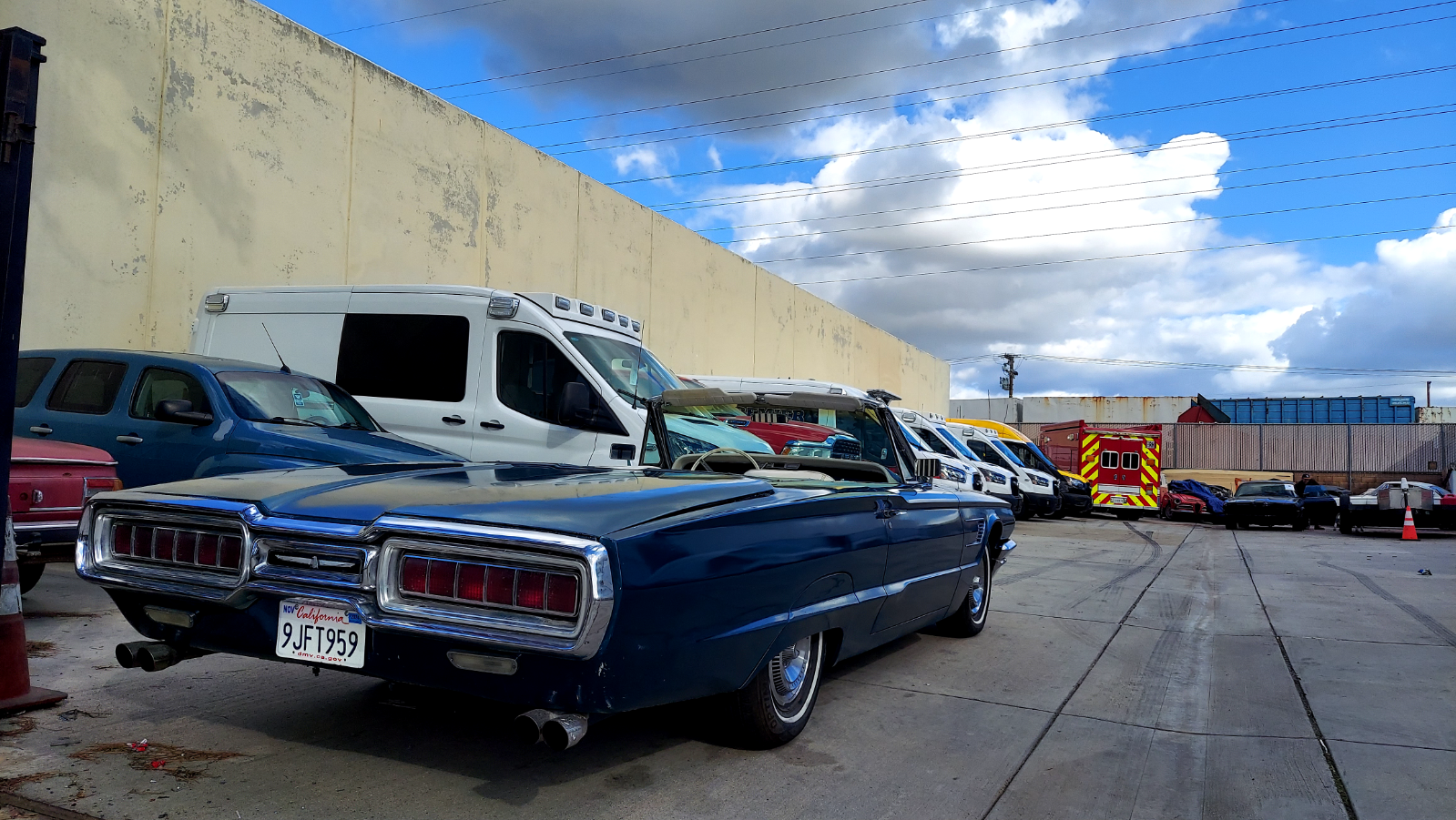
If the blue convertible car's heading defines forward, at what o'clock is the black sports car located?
The black sports car is roughly at 12 o'clock from the blue convertible car.

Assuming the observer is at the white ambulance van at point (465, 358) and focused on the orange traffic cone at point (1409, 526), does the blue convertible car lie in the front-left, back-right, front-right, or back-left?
back-right

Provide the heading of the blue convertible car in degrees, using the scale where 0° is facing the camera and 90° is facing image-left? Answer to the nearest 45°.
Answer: approximately 225°

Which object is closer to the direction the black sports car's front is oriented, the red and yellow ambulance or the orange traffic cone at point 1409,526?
the orange traffic cone

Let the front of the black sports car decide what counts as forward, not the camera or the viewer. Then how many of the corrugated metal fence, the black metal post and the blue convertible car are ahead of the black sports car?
2

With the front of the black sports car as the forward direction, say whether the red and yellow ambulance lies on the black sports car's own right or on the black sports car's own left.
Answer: on the black sports car's own right

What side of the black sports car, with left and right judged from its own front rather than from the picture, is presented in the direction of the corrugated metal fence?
back

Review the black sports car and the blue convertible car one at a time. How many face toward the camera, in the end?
1

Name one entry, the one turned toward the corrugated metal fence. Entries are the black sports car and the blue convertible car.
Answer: the blue convertible car

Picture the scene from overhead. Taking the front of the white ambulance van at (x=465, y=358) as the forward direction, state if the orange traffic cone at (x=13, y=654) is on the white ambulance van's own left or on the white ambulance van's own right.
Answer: on the white ambulance van's own right

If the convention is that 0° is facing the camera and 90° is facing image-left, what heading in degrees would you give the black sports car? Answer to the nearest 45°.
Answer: approximately 0°
